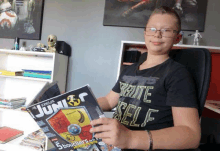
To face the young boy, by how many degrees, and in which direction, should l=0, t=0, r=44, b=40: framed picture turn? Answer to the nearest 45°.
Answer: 0° — it already faces them

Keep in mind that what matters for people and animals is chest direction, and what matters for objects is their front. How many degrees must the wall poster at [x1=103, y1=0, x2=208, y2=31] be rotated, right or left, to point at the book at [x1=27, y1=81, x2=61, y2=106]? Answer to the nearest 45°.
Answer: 0° — it already faces it

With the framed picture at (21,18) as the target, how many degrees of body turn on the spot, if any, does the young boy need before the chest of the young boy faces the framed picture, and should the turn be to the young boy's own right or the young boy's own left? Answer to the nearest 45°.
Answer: approximately 90° to the young boy's own right

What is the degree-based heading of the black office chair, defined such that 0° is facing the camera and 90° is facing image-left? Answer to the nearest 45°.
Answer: approximately 45°

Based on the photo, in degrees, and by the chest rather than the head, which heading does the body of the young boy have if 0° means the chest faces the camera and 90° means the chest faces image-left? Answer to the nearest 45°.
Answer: approximately 45°

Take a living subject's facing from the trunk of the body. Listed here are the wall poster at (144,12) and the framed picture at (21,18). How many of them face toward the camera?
2
